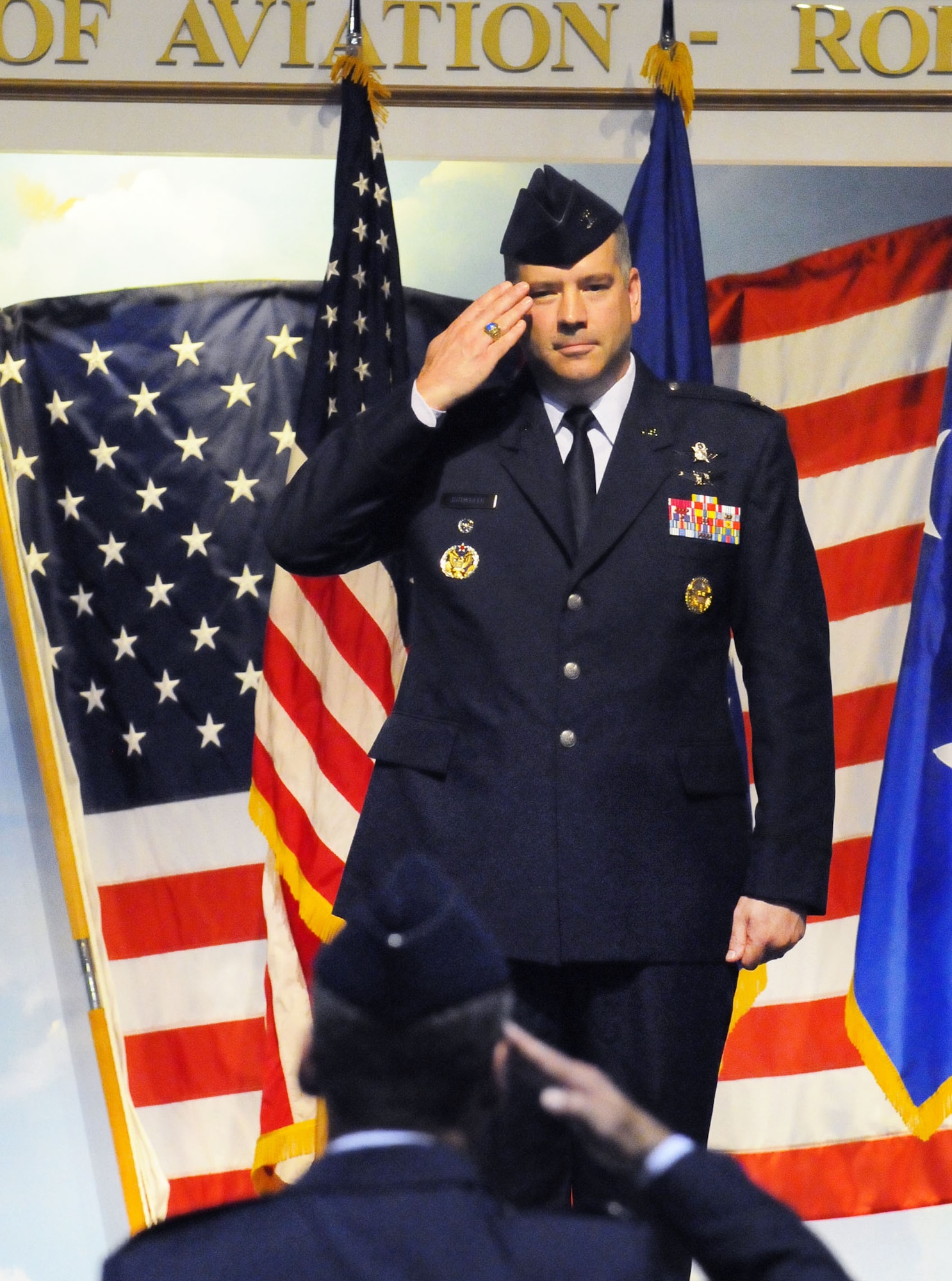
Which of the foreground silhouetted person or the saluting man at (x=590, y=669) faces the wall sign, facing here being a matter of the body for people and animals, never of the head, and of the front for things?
the foreground silhouetted person

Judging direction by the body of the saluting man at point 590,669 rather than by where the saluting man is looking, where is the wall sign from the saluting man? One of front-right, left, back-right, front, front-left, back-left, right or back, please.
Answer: back

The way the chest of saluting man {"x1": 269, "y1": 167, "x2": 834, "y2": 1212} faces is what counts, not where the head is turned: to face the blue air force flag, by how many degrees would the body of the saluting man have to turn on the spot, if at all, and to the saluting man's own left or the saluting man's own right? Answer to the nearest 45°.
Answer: approximately 135° to the saluting man's own left

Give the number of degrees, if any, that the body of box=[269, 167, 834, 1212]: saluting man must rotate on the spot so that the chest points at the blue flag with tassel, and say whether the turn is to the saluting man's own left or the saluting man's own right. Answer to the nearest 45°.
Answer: approximately 180°

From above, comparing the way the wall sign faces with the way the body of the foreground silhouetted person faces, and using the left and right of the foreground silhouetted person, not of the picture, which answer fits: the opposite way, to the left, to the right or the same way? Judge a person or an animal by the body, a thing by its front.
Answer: the opposite way

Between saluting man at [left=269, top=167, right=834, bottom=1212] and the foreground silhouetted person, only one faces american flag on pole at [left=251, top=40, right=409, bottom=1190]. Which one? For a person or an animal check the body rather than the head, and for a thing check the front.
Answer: the foreground silhouetted person

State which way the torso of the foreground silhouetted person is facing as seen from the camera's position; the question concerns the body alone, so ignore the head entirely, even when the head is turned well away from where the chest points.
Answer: away from the camera

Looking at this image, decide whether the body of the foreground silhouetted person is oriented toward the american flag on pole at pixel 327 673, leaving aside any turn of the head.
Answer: yes

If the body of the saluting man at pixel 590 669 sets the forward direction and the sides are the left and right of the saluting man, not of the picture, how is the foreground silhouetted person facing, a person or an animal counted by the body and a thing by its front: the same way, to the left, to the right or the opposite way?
the opposite way

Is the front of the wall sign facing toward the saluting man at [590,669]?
yes

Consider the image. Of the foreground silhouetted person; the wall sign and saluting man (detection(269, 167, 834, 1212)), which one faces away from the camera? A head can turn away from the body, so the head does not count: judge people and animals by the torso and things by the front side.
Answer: the foreground silhouetted person

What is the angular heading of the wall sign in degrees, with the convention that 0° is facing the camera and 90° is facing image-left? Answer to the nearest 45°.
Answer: approximately 0°
